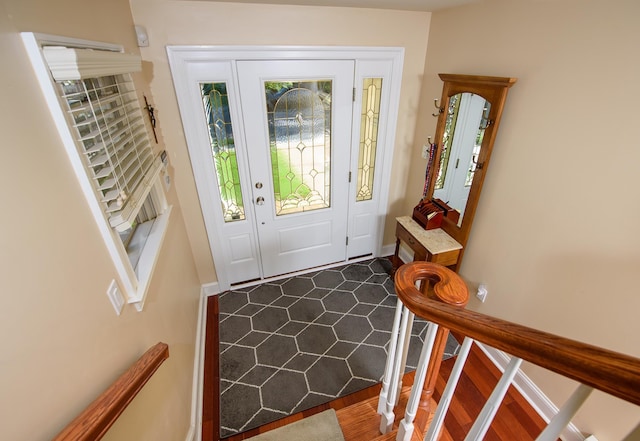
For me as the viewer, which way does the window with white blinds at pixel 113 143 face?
facing the viewer and to the right of the viewer

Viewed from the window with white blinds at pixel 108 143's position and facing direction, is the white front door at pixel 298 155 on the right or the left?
on its left

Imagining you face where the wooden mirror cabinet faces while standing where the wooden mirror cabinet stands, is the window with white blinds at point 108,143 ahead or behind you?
ahead

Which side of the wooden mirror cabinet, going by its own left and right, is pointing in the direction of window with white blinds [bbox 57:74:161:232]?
front

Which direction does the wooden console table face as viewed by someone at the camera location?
facing the viewer and to the left of the viewer

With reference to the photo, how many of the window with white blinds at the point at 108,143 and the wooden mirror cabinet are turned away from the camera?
0

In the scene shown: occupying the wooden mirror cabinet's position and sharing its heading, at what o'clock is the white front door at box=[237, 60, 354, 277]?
The white front door is roughly at 1 o'clock from the wooden mirror cabinet.
